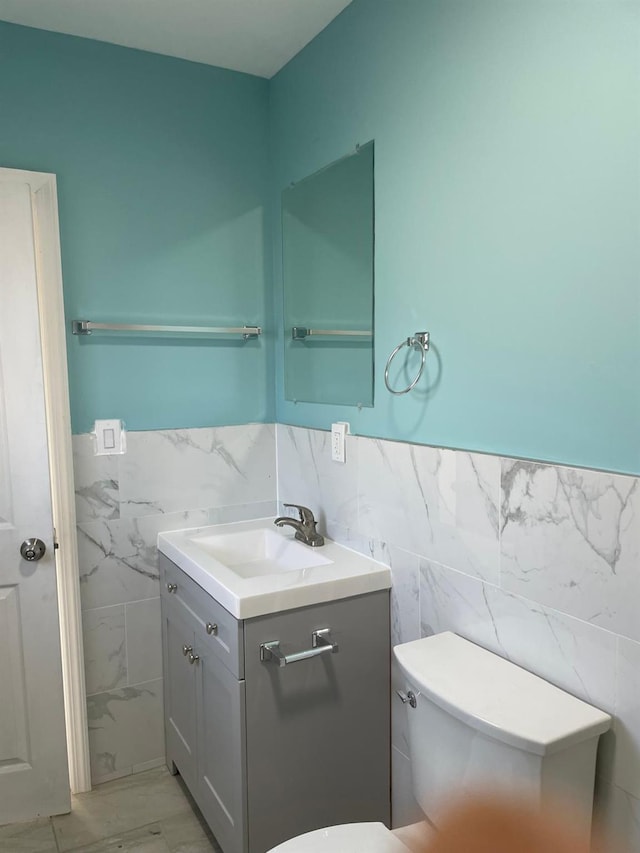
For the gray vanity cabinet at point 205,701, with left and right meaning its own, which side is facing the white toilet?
left

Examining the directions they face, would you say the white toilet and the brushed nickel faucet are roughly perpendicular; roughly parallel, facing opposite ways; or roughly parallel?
roughly parallel

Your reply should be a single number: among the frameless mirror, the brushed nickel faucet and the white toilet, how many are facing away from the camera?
0

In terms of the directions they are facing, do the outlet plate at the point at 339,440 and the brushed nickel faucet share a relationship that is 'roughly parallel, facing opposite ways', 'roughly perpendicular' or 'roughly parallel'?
roughly parallel

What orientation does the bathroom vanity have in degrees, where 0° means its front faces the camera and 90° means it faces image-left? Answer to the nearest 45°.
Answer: approximately 45°

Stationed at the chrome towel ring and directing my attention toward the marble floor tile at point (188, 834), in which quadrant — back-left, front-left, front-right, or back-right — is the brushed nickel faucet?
front-right

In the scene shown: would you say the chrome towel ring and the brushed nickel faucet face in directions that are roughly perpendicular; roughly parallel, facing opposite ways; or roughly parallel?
roughly parallel

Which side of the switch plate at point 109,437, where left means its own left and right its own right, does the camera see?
front

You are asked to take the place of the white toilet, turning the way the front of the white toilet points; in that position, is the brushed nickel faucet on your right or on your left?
on your right

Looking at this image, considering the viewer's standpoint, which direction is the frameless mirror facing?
facing the viewer and to the left of the viewer

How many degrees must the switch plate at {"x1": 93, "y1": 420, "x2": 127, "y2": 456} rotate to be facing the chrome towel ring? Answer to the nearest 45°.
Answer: approximately 45° to its left

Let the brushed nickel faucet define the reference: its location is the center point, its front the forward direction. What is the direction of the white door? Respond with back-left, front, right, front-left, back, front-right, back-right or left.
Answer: front-right

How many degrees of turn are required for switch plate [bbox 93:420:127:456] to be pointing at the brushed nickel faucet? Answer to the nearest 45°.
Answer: approximately 45° to its left
